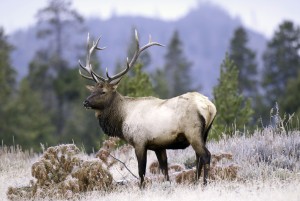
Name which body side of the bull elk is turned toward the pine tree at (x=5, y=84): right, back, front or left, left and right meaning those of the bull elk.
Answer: right

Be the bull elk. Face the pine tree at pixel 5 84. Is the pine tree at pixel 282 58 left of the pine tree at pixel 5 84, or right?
right

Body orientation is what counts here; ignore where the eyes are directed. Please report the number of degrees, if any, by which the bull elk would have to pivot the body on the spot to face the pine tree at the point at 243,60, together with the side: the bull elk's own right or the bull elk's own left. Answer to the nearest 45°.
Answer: approximately 90° to the bull elk's own right

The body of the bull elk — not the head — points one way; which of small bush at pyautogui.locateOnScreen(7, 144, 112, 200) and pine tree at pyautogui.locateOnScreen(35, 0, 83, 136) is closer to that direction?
the small bush

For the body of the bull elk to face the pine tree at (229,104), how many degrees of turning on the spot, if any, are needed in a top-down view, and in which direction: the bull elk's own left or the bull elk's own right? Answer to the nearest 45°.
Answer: approximately 90° to the bull elk's own right

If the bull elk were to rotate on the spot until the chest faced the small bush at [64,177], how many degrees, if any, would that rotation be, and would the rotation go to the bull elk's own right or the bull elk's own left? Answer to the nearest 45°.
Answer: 0° — it already faces it

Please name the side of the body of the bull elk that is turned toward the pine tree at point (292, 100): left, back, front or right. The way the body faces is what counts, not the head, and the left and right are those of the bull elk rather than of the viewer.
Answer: right

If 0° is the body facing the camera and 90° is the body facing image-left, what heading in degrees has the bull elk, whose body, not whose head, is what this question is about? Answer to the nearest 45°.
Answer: approximately 90°

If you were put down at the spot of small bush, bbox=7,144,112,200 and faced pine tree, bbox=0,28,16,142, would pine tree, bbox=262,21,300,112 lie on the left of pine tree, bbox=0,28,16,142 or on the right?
right

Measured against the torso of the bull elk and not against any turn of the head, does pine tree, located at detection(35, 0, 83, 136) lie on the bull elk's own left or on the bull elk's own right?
on the bull elk's own right

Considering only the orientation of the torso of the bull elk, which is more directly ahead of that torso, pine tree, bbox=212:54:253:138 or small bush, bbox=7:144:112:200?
the small bush
